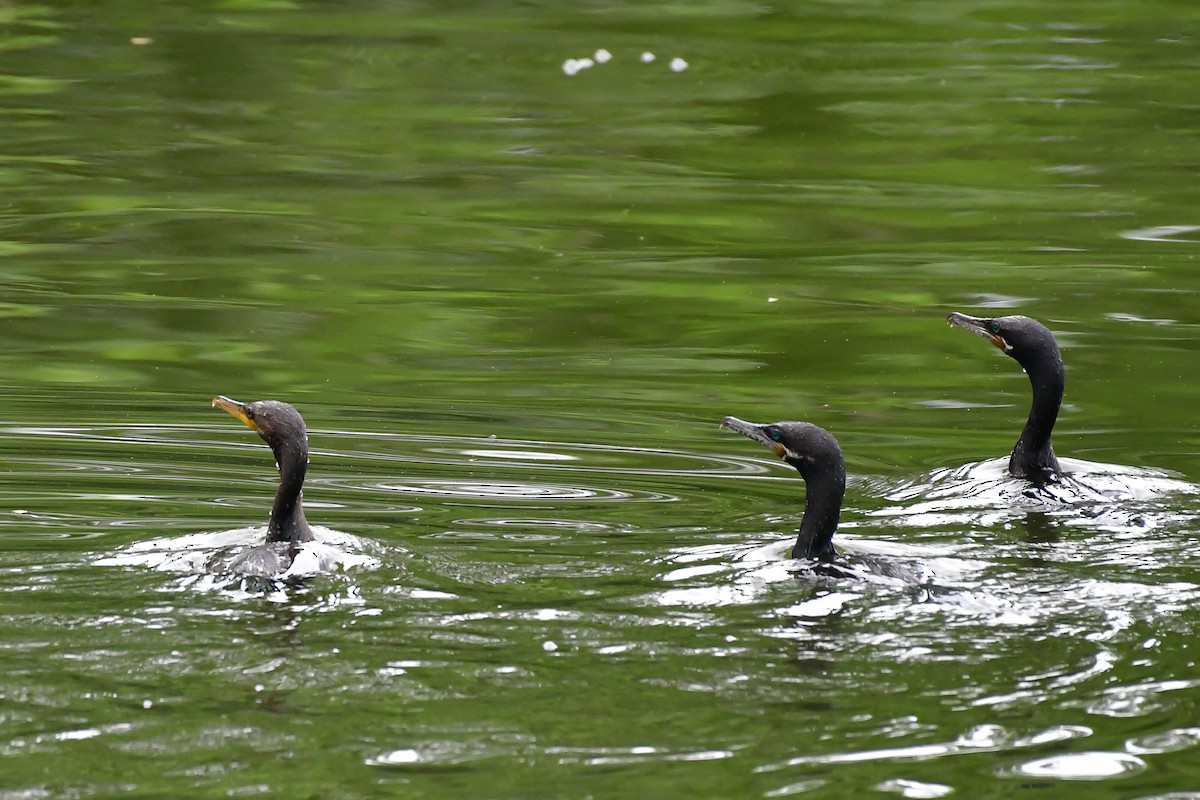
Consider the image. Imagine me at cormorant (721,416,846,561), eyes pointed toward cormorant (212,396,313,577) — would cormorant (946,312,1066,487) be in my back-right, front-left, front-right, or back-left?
back-right

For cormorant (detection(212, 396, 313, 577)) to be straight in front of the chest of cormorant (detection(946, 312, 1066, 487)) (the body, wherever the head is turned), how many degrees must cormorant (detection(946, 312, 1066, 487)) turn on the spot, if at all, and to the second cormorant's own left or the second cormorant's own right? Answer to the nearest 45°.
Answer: approximately 45° to the second cormorant's own left

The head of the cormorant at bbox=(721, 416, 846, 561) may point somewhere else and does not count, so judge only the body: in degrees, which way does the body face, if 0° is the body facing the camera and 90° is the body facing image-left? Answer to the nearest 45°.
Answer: approximately 90°

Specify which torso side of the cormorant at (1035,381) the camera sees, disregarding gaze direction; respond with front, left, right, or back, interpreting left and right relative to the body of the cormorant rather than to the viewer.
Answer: left

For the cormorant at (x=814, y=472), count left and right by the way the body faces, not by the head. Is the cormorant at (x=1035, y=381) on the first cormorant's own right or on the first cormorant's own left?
on the first cormorant's own right

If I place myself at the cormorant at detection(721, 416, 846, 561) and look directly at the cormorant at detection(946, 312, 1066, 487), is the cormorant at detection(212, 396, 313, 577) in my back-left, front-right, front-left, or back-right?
back-left

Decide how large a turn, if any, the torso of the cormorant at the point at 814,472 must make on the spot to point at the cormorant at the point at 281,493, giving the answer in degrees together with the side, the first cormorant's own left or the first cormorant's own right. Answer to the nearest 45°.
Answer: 0° — it already faces it

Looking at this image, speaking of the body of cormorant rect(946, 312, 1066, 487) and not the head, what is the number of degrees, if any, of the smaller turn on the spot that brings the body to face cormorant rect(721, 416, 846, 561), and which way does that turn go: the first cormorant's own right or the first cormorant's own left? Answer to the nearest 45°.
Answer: approximately 45° to the first cormorant's own left
